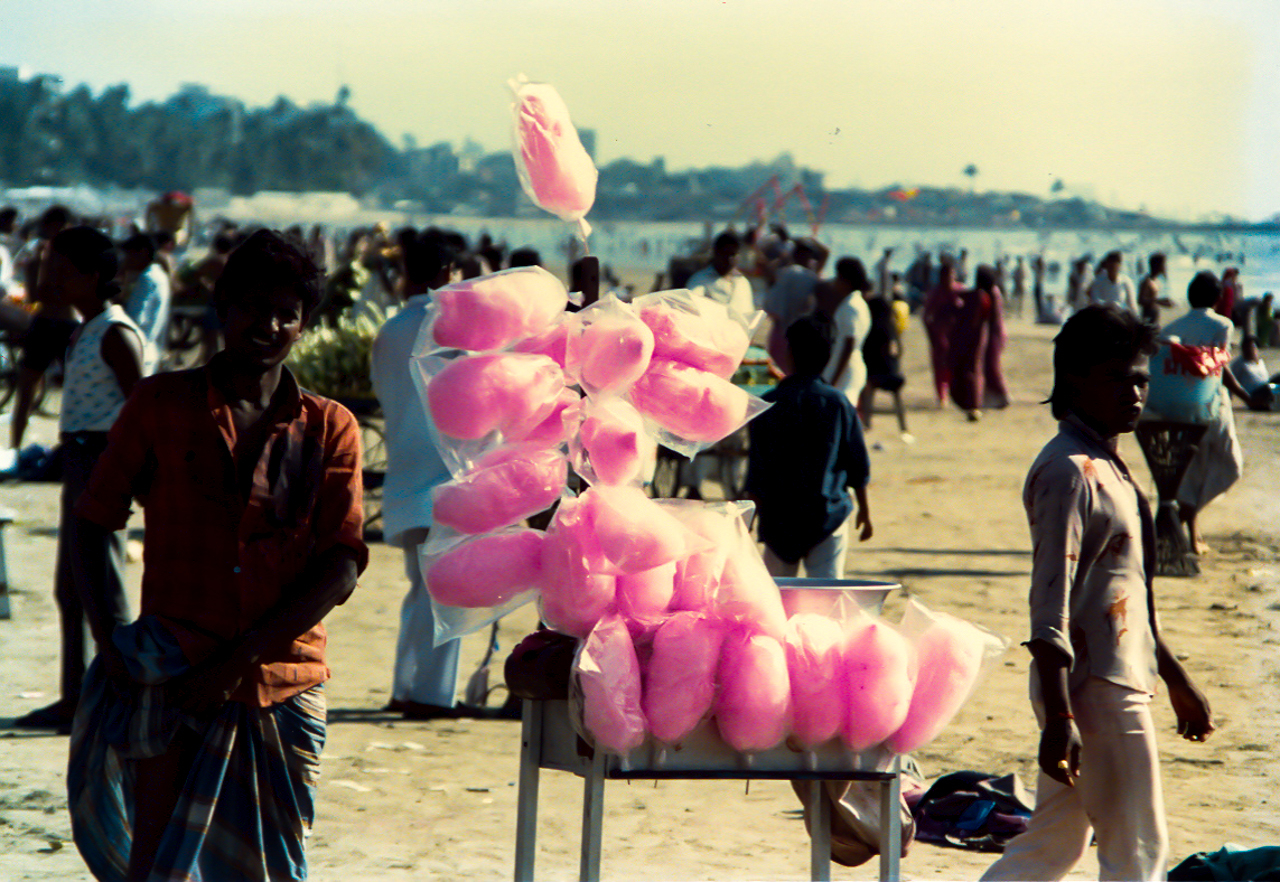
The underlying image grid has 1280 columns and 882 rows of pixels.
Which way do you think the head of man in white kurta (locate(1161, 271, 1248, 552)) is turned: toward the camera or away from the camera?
away from the camera

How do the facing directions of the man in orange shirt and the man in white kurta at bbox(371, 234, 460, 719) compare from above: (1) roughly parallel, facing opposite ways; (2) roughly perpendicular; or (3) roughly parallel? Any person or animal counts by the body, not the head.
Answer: roughly perpendicular

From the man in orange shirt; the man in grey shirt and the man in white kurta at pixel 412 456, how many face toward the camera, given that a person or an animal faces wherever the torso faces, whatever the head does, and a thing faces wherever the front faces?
1

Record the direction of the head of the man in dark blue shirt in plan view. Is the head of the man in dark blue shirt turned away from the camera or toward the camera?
away from the camera
